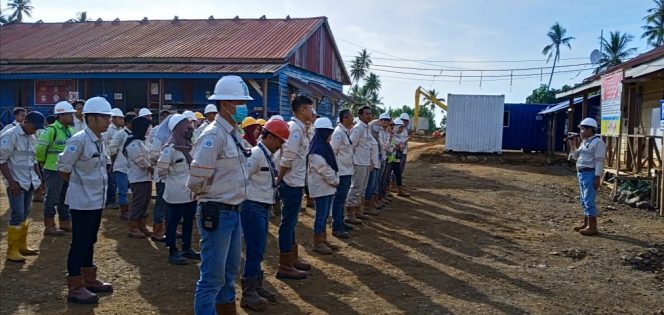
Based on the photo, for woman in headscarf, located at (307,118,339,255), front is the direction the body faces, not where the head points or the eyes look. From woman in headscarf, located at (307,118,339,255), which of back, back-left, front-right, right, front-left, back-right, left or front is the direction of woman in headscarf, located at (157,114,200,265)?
back

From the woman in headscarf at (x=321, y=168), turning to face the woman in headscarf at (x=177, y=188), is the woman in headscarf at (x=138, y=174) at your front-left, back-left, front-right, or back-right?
front-right

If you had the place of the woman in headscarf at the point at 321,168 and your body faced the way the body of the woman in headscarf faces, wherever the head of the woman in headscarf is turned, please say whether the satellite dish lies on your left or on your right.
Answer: on your left

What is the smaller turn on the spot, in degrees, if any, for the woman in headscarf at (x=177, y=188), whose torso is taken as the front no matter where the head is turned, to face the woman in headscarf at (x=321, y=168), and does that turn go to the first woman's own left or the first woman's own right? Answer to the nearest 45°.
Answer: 0° — they already face them

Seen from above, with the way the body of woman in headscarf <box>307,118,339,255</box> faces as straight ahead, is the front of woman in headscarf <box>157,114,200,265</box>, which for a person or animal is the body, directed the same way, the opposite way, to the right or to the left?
the same way

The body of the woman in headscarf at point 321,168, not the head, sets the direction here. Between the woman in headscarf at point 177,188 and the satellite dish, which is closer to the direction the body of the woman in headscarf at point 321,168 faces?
the satellite dish

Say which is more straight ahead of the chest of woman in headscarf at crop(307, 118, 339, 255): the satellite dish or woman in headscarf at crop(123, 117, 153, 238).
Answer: the satellite dish

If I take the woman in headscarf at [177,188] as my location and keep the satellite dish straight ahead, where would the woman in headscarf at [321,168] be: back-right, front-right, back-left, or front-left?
front-right

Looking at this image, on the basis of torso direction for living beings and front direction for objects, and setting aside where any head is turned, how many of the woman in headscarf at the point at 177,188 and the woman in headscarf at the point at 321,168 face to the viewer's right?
2

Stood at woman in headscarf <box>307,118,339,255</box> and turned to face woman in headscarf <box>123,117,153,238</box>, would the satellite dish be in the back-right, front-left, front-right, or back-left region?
back-right

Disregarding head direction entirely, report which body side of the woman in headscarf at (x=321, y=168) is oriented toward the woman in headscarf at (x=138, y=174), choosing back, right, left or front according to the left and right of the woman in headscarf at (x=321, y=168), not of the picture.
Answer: back

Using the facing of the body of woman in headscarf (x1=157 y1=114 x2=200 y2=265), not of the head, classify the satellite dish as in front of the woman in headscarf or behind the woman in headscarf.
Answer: in front

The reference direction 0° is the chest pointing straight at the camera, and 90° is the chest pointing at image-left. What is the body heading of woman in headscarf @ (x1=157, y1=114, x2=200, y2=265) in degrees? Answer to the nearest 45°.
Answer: approximately 270°

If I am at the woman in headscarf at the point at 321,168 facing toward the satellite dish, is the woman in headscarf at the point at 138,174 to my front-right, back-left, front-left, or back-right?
back-left

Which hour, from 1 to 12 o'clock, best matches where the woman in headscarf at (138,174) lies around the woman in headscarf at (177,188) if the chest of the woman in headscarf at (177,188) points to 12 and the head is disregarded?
the woman in headscarf at (138,174) is roughly at 8 o'clock from the woman in headscarf at (177,188).

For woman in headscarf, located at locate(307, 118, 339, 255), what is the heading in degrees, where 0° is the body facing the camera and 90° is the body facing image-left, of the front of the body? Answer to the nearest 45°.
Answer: approximately 270°
